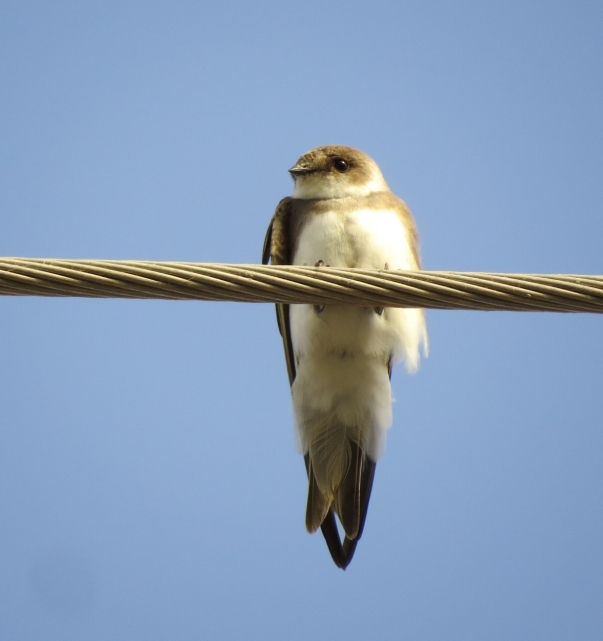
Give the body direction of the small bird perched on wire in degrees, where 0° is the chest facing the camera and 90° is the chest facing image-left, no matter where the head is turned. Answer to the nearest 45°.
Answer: approximately 0°
